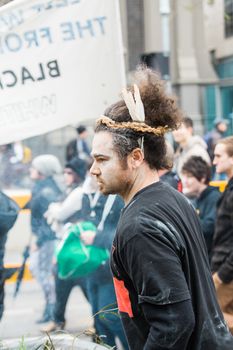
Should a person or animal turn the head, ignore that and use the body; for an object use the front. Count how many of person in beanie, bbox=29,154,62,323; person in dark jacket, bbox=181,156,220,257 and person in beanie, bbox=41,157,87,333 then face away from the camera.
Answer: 0

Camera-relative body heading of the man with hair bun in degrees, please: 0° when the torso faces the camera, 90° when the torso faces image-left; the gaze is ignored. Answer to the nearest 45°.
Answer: approximately 90°

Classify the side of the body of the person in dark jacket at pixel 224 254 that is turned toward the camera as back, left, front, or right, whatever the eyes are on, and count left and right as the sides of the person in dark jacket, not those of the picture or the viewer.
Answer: left

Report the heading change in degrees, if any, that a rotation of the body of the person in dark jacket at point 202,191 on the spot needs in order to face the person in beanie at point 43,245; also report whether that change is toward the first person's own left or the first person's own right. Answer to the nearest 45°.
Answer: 0° — they already face them

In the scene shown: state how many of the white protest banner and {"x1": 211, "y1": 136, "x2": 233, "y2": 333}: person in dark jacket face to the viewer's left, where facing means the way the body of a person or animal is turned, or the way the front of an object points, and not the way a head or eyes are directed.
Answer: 1

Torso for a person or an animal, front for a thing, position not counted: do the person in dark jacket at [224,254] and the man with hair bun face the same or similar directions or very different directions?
same or similar directions

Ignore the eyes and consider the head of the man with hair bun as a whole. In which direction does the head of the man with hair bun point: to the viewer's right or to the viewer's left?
to the viewer's left

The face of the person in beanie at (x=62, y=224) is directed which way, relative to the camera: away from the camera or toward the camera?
toward the camera

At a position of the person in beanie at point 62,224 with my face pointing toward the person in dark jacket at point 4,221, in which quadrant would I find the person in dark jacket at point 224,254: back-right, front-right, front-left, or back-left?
back-left

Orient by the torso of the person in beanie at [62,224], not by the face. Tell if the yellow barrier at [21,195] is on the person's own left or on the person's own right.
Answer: on the person's own right

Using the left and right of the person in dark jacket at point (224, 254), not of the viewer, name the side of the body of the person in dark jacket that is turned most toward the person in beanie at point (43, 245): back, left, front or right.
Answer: front

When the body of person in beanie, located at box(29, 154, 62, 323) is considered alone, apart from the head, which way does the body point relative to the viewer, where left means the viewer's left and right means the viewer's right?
facing to the left of the viewer

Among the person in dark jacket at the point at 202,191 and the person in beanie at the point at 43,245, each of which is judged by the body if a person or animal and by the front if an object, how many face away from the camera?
0

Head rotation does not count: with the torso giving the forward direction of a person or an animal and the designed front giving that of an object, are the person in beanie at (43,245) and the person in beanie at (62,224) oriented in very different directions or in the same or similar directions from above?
same or similar directions
